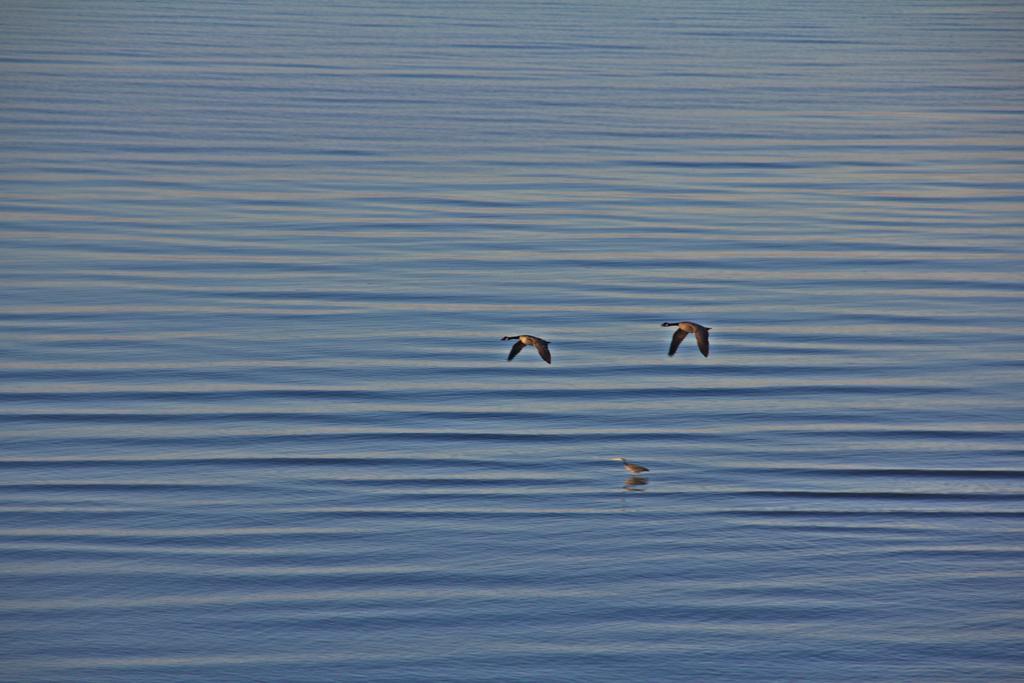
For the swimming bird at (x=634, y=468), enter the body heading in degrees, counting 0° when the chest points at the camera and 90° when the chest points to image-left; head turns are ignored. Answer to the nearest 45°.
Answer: approximately 90°
